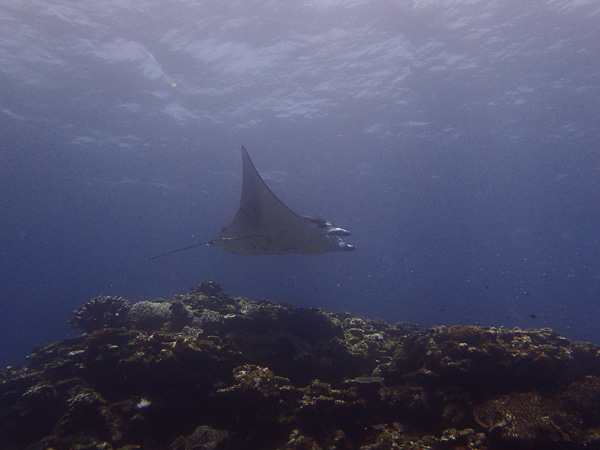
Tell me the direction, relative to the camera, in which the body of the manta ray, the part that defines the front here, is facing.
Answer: to the viewer's right

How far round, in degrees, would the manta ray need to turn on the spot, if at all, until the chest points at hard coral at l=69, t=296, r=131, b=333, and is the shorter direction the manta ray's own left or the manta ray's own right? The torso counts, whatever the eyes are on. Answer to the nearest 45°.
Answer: approximately 180°
